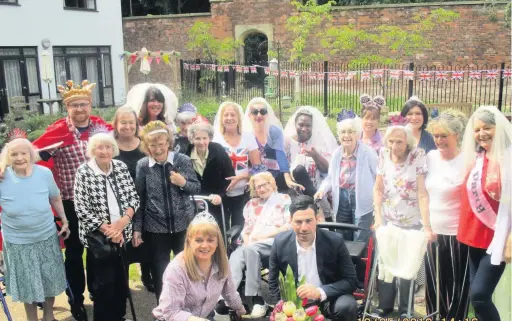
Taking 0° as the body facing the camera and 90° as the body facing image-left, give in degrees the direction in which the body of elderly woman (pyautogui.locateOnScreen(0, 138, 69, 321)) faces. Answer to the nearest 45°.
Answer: approximately 0°

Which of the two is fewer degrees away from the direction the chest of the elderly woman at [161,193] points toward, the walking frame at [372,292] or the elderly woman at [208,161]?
the walking frame

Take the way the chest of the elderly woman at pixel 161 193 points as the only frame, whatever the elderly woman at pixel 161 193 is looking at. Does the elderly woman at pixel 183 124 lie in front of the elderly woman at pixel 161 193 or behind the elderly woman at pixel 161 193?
behind

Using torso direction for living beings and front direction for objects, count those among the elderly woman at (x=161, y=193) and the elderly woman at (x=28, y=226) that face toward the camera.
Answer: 2

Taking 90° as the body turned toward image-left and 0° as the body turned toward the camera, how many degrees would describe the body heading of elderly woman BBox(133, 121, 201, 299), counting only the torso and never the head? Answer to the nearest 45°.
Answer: approximately 0°

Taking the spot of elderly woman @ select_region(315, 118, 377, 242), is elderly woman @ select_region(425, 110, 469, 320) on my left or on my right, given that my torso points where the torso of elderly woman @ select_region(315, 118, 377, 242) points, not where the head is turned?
on my left

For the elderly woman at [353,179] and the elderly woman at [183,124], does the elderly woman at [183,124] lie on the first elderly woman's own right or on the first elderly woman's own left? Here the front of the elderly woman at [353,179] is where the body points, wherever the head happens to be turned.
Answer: on the first elderly woman's own right

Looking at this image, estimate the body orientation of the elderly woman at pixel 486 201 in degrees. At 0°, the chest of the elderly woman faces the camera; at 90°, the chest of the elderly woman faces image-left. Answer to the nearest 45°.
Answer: approximately 45°

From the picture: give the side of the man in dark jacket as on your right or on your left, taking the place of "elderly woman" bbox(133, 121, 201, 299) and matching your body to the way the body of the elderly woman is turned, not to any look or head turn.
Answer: on your left

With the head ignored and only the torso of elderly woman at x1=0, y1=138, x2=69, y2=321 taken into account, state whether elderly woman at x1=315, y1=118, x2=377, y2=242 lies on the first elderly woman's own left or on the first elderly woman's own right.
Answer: on the first elderly woman's own left
